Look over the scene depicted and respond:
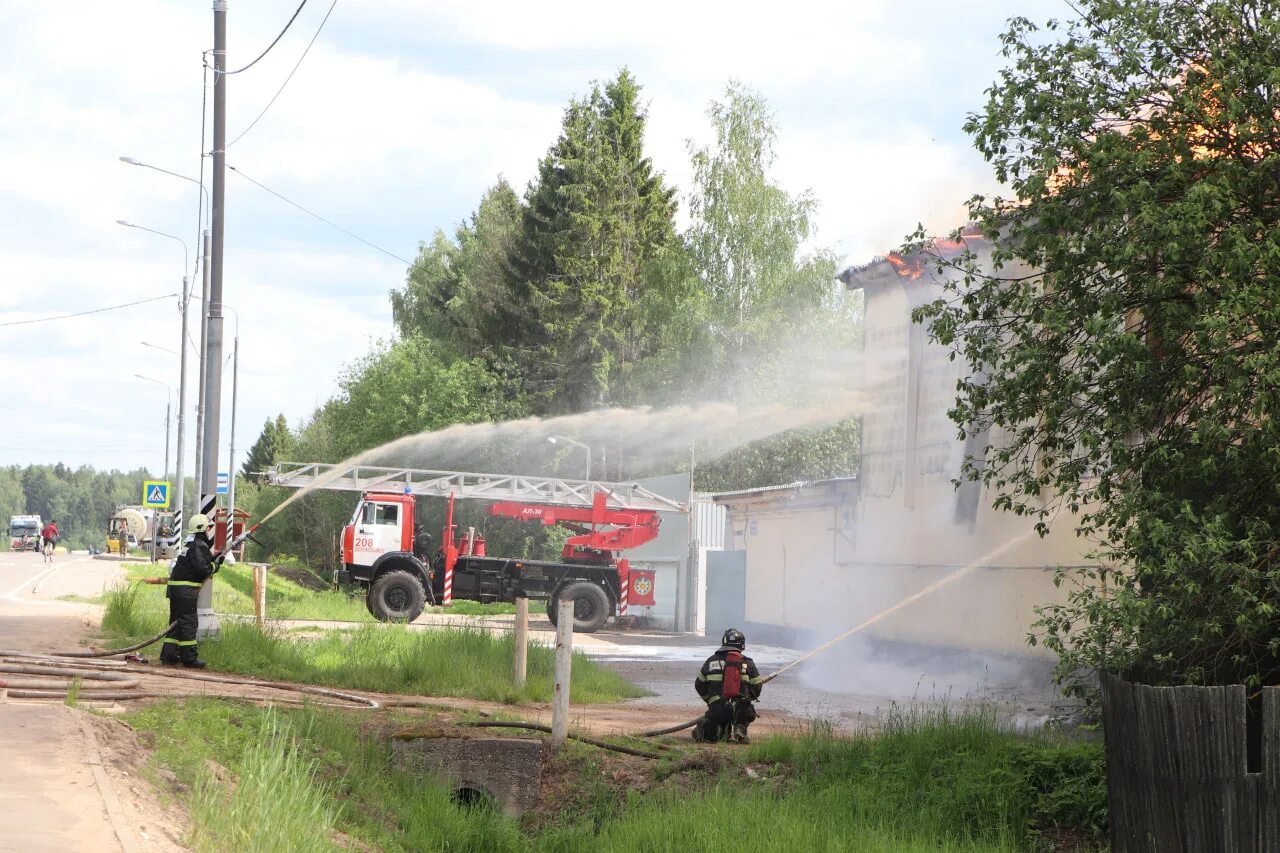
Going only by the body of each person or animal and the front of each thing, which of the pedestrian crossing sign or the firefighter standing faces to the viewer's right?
the firefighter standing

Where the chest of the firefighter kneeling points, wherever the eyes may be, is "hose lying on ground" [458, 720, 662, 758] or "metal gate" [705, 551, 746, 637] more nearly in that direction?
the metal gate

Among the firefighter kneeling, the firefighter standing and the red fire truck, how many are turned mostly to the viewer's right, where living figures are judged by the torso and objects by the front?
1

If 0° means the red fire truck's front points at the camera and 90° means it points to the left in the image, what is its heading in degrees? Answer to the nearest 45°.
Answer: approximately 90°

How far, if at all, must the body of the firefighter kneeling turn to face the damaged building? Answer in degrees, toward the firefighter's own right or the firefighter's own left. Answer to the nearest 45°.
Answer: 0° — they already face it

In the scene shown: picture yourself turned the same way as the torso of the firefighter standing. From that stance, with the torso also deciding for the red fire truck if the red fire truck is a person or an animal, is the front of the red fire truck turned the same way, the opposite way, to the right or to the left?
the opposite way

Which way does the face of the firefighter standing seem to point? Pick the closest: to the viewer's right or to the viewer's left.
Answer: to the viewer's right

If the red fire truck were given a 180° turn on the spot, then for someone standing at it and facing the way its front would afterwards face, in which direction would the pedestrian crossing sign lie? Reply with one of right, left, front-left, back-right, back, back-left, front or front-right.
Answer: back-left

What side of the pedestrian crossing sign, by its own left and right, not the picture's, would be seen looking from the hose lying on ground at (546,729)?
front

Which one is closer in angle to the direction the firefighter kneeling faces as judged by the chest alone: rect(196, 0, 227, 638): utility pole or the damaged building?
the damaged building

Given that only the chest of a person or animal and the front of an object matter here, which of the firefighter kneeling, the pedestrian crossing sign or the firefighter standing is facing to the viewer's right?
the firefighter standing

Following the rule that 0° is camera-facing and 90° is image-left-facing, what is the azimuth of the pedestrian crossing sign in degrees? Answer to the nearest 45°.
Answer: approximately 0°

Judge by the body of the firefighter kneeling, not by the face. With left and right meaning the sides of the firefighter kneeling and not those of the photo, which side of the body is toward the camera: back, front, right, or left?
back

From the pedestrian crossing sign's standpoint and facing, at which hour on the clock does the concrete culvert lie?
The concrete culvert is roughly at 12 o'clock from the pedestrian crossing sign.

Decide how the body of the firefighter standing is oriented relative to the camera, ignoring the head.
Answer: to the viewer's right
